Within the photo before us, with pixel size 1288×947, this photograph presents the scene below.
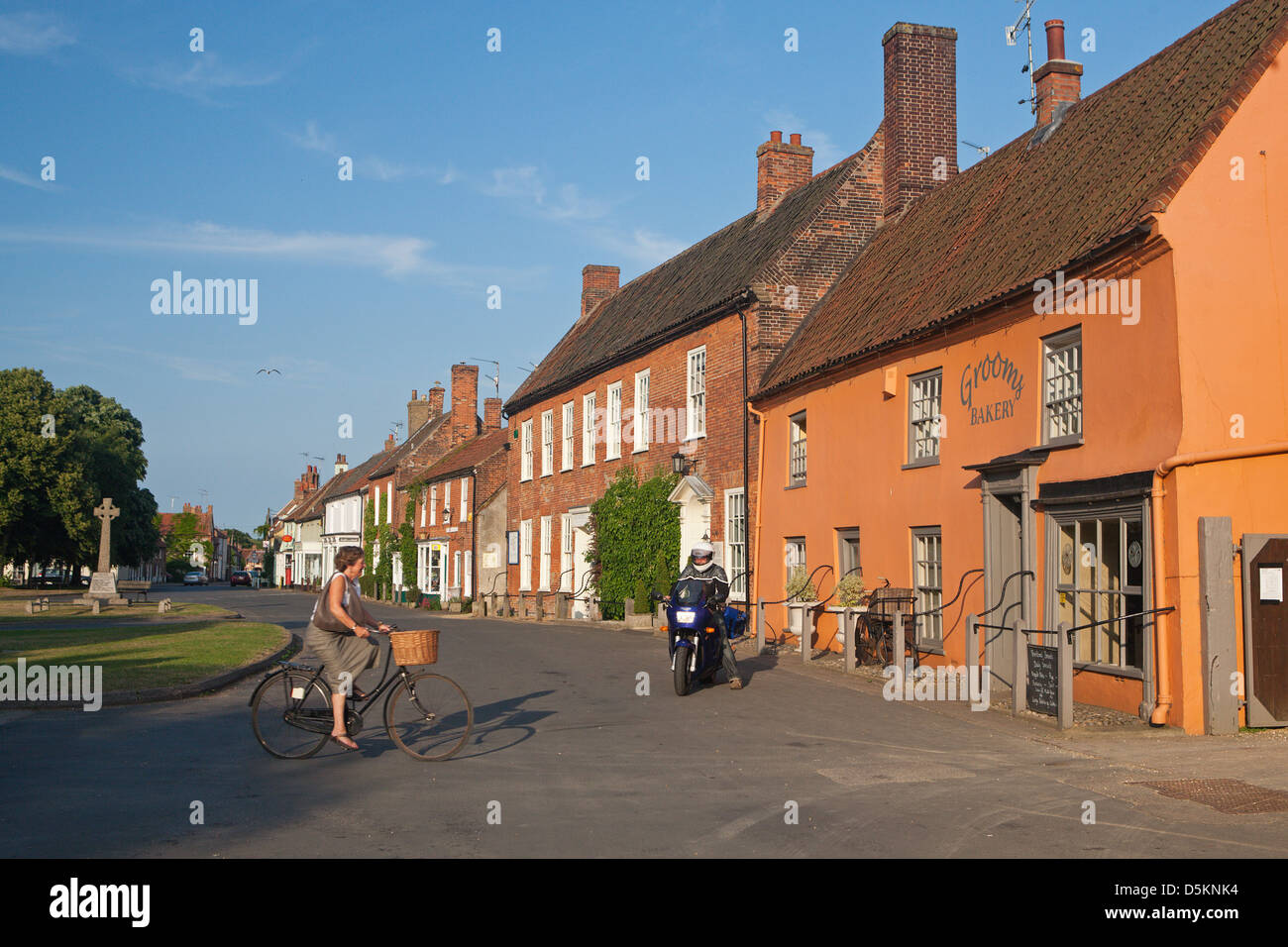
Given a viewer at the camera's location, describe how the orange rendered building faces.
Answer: facing the viewer and to the left of the viewer

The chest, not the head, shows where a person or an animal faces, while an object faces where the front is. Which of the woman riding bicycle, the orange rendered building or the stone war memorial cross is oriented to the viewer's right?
the woman riding bicycle

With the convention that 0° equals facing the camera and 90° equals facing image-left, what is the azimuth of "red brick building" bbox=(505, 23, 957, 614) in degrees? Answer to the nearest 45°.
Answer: approximately 45°

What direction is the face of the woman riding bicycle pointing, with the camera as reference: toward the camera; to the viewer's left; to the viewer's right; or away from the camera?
to the viewer's right

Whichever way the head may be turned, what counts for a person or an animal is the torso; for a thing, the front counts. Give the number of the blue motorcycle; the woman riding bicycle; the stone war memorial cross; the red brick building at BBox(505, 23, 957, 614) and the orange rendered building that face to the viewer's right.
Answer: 1

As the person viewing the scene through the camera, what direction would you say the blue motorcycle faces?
facing the viewer

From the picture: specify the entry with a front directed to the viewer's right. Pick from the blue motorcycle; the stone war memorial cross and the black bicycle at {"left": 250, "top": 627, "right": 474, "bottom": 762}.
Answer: the black bicycle

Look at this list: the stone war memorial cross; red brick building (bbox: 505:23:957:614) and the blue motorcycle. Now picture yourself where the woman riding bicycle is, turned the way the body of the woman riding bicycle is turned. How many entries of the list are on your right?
0

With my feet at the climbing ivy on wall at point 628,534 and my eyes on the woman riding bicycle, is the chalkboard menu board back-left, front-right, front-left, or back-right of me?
front-left

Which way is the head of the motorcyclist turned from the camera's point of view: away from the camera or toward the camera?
toward the camera

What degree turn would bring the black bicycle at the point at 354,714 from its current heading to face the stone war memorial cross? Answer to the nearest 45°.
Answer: approximately 90° to its left

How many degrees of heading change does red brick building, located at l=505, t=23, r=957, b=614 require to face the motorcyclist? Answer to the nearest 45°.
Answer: approximately 45° to its left

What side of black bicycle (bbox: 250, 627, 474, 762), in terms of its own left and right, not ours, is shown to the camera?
right

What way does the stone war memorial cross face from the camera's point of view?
toward the camera

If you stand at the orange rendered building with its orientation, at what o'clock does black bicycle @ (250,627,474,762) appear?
The black bicycle is roughly at 12 o'clock from the orange rendered building.

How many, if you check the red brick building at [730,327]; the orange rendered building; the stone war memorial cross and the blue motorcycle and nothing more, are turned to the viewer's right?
0

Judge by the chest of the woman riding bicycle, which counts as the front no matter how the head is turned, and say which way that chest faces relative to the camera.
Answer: to the viewer's right

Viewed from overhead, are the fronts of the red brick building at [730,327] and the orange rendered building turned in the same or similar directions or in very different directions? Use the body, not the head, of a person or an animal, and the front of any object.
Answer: same or similar directions
